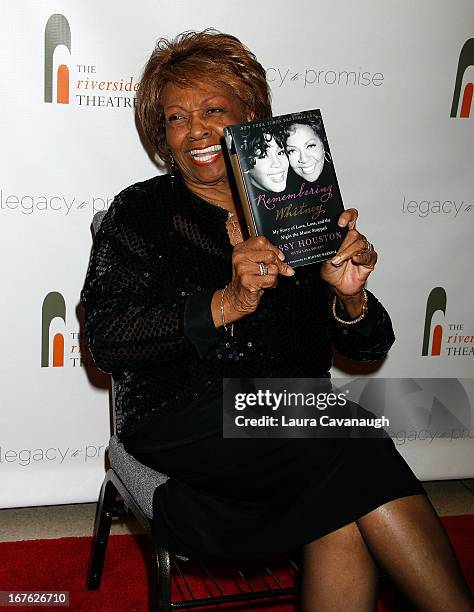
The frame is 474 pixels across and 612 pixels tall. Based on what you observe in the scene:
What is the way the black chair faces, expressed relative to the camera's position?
facing the viewer and to the right of the viewer
